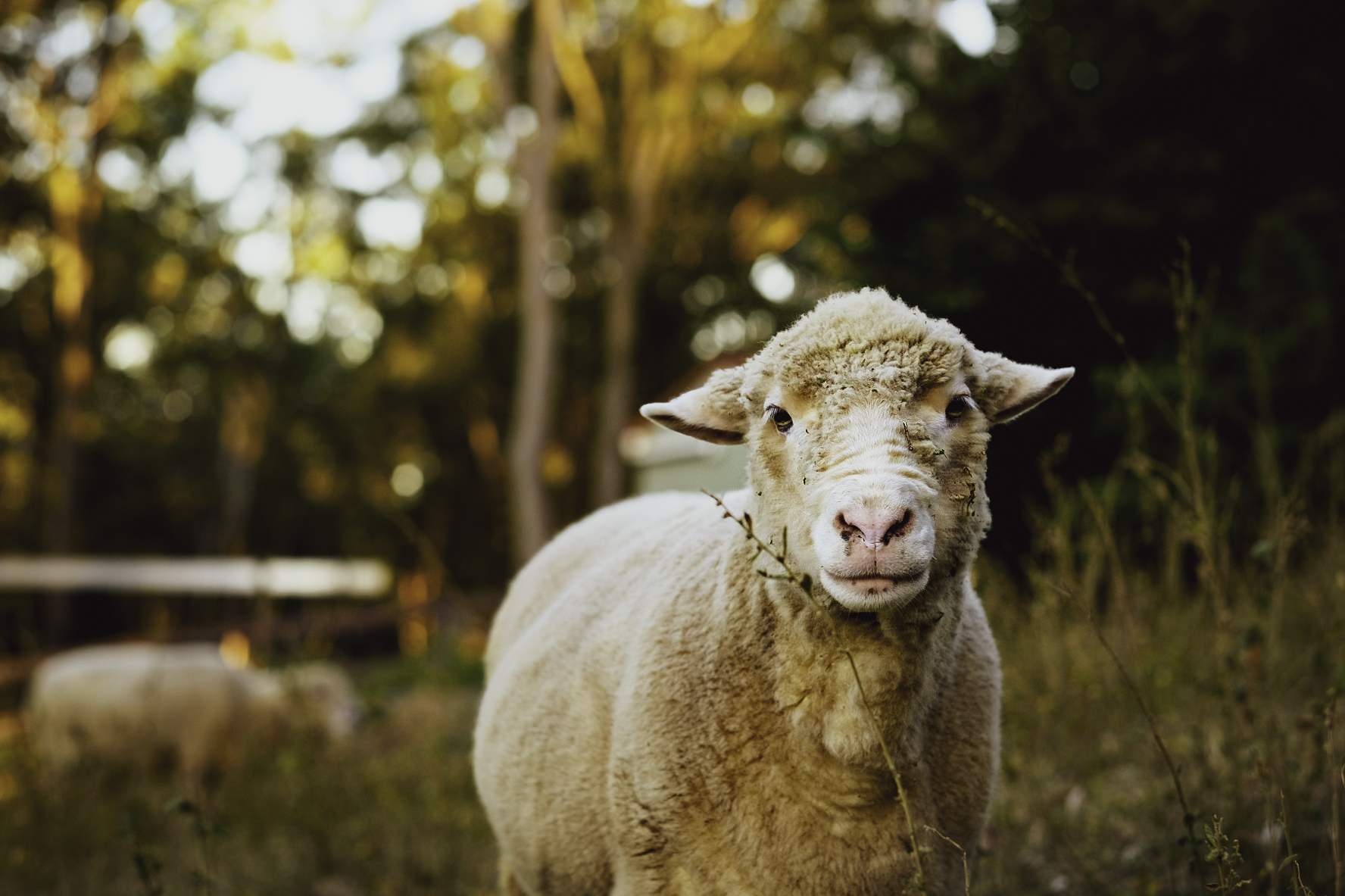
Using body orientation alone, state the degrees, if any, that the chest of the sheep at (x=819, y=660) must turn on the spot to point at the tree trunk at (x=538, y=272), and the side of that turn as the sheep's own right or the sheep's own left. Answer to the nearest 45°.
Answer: approximately 135° to the sheep's own left

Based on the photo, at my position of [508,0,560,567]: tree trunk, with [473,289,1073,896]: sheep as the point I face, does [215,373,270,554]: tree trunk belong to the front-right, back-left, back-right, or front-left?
back-right

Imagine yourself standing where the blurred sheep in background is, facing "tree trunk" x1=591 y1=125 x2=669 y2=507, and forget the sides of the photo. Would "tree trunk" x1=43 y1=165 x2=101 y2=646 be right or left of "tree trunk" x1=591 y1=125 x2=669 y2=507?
left

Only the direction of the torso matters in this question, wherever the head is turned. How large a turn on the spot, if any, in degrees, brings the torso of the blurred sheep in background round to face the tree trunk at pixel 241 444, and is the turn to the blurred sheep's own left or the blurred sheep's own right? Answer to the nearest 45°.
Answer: approximately 90° to the blurred sheep's own left

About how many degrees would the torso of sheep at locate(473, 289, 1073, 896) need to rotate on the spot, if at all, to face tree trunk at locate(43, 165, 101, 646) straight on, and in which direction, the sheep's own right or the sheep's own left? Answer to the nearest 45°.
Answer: approximately 180°

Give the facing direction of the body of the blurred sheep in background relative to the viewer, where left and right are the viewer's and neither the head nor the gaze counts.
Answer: facing to the right of the viewer

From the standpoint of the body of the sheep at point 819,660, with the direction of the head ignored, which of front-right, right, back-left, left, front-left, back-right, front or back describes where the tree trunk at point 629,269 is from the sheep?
back-left

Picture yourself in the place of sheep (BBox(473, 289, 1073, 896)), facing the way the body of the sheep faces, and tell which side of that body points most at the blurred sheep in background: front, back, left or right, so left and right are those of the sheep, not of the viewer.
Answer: back

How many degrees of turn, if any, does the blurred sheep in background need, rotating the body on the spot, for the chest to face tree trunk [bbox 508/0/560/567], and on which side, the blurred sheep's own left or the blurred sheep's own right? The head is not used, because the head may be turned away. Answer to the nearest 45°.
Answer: approximately 45° to the blurred sheep's own left

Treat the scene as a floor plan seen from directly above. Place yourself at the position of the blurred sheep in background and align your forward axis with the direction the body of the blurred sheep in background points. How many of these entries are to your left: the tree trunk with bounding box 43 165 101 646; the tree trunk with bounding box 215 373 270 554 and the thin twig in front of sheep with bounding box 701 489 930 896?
2
